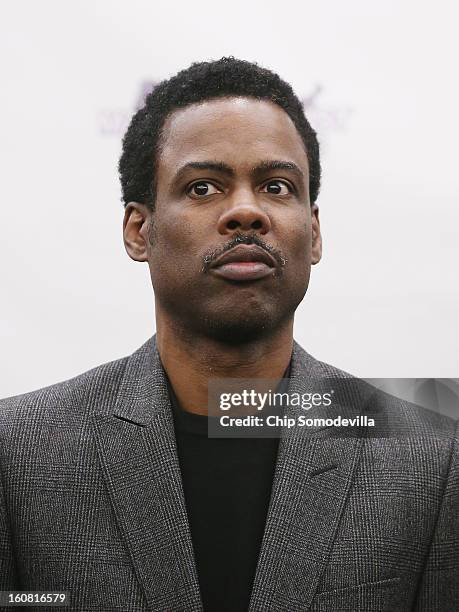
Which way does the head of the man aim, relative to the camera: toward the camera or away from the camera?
toward the camera

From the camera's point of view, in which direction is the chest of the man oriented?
toward the camera
